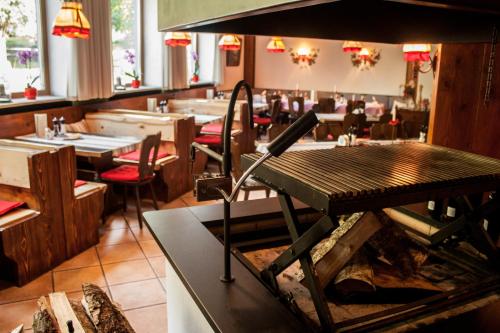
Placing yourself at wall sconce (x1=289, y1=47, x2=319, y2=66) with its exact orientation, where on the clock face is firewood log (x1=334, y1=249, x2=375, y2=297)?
The firewood log is roughly at 12 o'clock from the wall sconce.

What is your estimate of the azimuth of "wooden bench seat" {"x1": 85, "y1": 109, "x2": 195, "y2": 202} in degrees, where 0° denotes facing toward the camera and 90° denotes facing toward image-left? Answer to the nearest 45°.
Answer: approximately 45°

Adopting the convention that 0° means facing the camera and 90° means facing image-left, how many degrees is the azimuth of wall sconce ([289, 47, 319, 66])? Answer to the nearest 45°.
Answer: approximately 0°

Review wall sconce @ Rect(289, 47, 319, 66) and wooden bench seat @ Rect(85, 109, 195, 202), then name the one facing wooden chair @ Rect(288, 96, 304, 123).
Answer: the wall sconce

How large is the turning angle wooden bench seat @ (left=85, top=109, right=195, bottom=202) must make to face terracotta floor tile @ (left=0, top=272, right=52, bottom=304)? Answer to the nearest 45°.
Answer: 0° — it already faces it

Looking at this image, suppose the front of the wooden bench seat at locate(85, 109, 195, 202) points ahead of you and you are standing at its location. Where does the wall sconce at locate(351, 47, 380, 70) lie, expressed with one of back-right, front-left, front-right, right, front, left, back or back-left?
back
